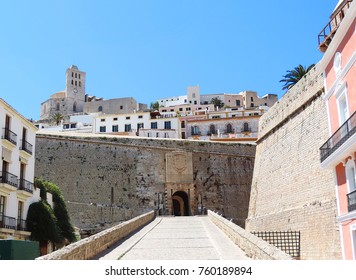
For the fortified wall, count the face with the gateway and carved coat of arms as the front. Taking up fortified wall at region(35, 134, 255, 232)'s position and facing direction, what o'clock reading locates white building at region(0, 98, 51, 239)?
The white building is roughly at 1 o'clock from the fortified wall.

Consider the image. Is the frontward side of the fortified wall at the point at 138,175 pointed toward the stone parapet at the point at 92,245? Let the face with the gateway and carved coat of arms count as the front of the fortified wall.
yes

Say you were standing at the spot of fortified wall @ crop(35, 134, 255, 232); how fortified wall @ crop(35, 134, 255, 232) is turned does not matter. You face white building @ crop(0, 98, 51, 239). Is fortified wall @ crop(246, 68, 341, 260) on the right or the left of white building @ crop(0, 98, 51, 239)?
left

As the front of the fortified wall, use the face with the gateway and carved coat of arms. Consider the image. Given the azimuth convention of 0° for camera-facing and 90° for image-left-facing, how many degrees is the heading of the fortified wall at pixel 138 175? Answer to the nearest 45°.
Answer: approximately 0°

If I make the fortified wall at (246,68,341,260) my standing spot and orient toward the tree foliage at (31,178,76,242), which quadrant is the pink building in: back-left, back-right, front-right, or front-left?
back-left

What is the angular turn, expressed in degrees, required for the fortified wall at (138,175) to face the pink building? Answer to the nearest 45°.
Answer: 0° — it already faces it

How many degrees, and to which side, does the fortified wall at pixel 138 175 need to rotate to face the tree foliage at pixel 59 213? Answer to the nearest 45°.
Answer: approximately 45° to its right

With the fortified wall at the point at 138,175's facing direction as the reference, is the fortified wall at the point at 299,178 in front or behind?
in front
